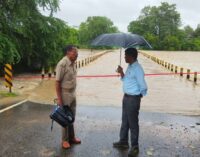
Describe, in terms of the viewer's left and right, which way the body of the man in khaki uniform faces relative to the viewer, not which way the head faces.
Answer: facing the viewer and to the right of the viewer

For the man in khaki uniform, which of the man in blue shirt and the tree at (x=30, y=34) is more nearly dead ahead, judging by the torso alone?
the man in blue shirt

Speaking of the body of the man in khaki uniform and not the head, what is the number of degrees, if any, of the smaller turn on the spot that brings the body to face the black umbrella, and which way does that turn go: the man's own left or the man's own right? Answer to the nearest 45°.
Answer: approximately 45° to the man's own left

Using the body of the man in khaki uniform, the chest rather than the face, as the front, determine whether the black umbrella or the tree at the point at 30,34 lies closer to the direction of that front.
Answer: the black umbrella

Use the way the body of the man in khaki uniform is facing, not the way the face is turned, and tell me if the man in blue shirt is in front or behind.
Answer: in front

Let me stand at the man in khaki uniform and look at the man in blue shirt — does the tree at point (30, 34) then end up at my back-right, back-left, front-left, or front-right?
back-left

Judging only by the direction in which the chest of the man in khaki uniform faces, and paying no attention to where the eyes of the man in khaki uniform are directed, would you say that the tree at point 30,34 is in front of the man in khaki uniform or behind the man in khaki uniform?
behind
